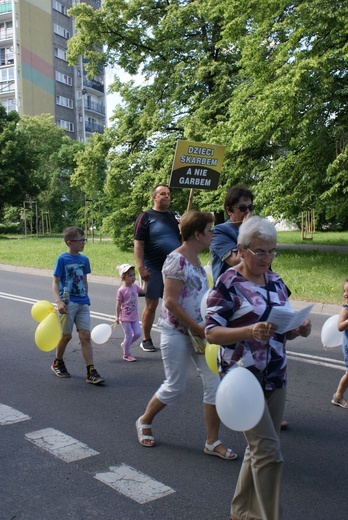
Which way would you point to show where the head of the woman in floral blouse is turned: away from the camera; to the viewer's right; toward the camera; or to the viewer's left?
to the viewer's right

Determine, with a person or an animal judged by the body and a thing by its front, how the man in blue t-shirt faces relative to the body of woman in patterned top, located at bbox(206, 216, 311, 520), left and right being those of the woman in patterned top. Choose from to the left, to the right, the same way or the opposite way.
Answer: the same way

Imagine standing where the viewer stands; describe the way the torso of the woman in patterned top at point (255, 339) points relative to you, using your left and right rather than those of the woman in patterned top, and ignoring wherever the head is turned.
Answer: facing the viewer and to the right of the viewer

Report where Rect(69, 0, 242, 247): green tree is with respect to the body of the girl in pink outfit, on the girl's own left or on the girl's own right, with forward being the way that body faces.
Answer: on the girl's own left

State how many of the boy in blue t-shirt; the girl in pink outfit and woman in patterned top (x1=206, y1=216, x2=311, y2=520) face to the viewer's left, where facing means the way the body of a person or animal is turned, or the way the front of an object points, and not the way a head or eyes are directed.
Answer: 0

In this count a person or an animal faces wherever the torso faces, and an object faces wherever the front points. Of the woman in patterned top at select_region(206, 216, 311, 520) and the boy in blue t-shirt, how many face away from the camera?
0

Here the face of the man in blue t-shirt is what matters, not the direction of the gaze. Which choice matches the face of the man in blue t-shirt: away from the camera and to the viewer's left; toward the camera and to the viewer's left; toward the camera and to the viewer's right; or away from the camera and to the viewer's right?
toward the camera and to the viewer's right

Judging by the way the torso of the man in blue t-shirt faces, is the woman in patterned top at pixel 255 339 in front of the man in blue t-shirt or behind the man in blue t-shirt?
in front

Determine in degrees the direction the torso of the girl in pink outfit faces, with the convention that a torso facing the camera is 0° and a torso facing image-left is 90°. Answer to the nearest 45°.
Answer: approximately 315°

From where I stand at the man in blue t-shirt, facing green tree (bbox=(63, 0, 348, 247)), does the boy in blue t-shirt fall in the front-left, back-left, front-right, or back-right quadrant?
back-left

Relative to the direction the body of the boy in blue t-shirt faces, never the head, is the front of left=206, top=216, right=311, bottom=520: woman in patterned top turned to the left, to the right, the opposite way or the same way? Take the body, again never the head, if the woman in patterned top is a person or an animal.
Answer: the same way

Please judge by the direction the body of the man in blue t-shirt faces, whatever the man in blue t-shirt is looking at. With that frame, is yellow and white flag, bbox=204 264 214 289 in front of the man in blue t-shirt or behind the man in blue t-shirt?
in front

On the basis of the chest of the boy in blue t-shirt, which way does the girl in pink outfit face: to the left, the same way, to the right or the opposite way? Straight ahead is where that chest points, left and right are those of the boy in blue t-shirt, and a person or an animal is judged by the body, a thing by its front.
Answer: the same way

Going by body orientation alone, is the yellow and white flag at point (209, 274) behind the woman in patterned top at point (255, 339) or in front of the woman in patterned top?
behind

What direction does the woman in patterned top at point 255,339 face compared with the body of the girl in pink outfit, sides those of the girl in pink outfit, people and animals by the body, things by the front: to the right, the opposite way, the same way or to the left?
the same way

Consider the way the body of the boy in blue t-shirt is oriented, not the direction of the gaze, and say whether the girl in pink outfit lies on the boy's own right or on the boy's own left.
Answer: on the boy's own left
